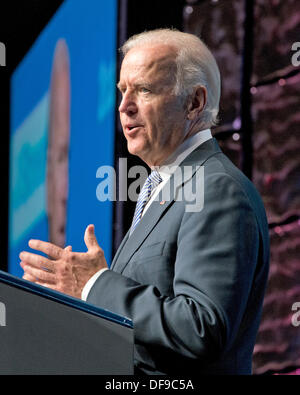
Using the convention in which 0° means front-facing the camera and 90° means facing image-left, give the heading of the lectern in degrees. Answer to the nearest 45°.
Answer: approximately 90°

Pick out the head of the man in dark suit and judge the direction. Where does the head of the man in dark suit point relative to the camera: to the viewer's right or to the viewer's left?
to the viewer's left
